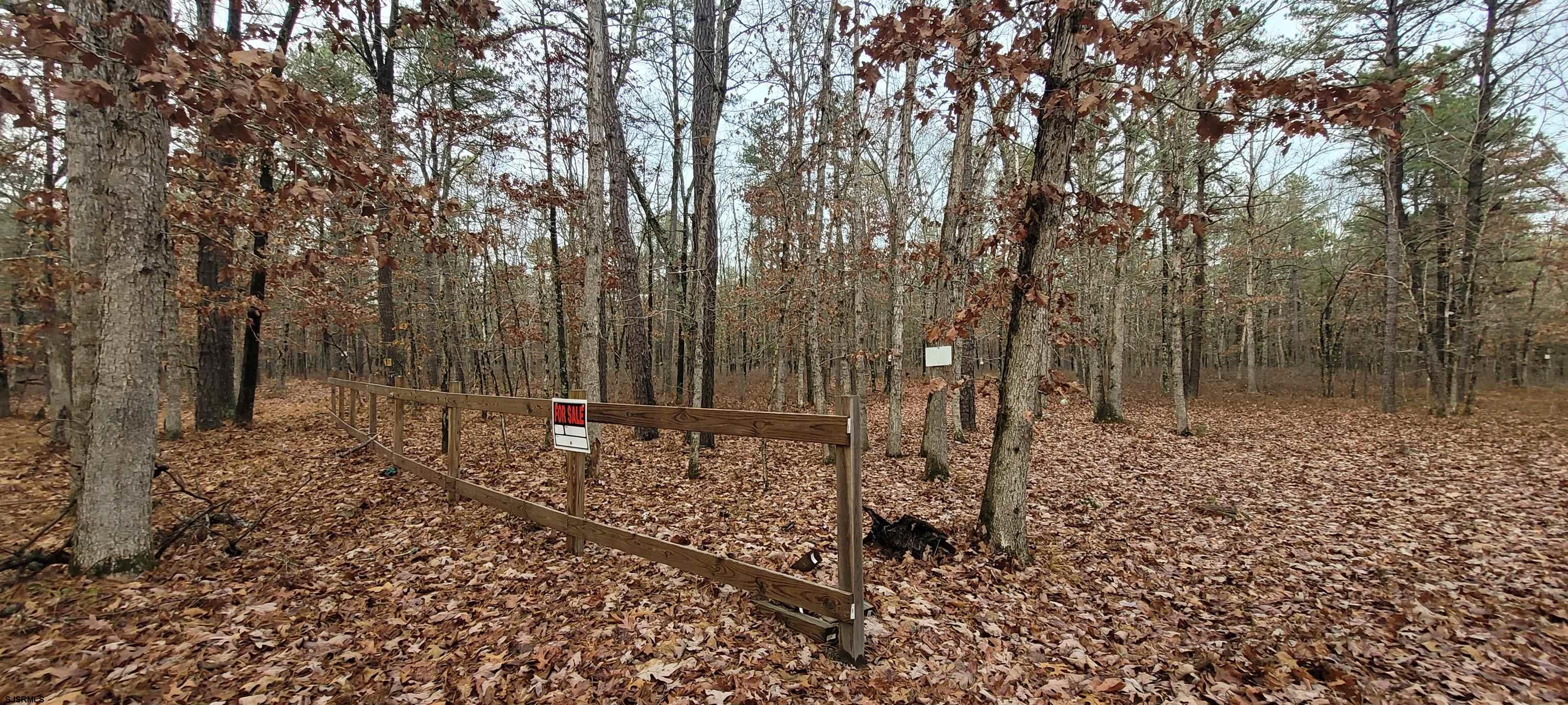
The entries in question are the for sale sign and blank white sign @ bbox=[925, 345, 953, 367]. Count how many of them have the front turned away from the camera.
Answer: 0

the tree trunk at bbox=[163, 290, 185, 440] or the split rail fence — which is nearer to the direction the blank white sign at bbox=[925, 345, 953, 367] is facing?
the split rail fence

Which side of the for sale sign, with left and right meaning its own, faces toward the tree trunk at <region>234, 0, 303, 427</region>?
right

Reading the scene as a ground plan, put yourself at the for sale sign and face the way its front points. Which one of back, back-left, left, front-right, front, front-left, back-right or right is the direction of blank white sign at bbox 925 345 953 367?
back-left

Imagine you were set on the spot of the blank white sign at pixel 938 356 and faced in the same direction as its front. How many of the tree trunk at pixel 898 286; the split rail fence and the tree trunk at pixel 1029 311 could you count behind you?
1

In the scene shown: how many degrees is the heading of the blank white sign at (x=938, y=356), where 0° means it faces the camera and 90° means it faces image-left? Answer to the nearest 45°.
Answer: approximately 0°

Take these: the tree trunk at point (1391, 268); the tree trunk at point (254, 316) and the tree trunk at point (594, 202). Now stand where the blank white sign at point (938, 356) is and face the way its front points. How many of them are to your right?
2

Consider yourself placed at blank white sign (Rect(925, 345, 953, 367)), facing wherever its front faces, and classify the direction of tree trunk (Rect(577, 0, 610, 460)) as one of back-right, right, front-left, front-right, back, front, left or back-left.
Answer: right

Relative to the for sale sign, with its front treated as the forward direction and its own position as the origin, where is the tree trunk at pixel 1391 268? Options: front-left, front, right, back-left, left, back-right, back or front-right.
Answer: back-left

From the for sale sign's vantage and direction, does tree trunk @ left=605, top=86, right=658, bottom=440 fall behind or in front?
behind

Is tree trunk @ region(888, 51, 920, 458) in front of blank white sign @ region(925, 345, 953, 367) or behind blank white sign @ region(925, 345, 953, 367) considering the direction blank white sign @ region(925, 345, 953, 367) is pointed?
behind

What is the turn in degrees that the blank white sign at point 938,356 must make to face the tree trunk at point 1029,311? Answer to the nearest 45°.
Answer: approximately 45° to its left
